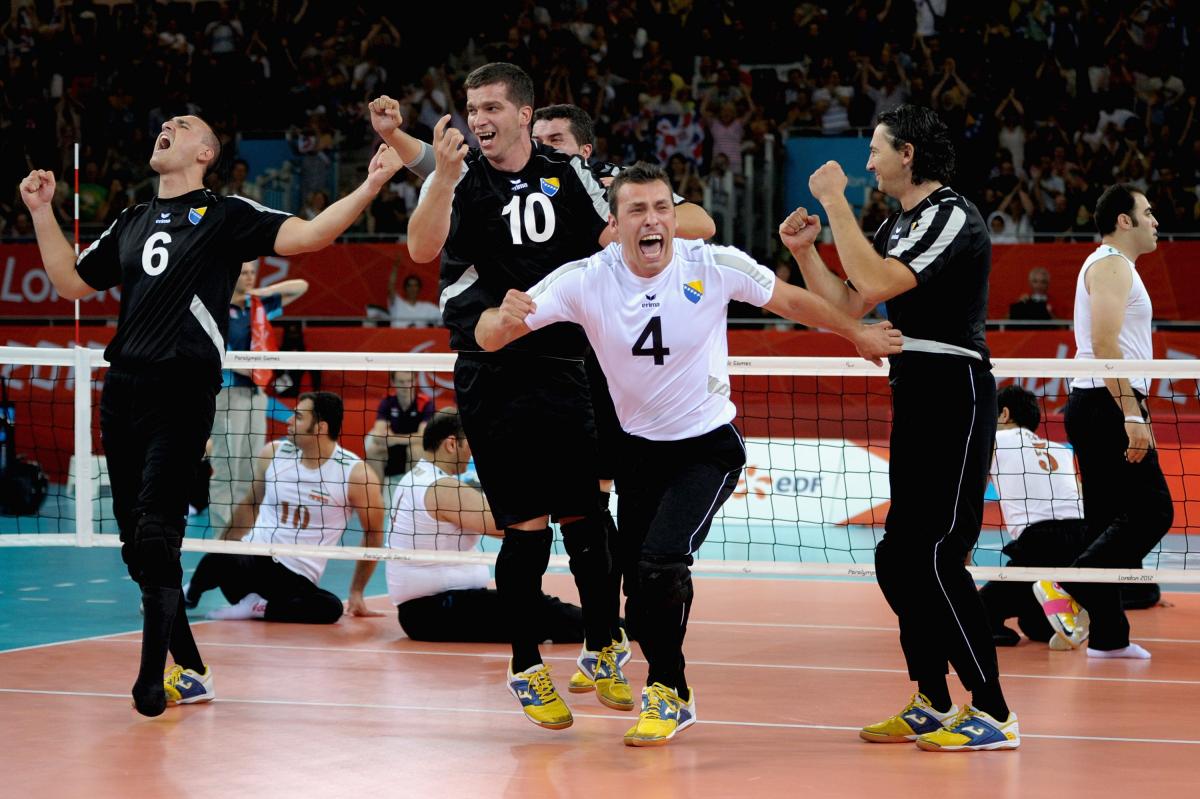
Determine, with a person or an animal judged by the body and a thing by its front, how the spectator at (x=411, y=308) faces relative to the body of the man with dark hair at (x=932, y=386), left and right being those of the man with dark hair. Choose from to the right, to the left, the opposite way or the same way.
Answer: to the left

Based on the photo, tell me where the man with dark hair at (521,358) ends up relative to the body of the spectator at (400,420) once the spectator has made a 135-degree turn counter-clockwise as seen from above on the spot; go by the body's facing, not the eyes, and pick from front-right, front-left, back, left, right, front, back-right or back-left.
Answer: back-right

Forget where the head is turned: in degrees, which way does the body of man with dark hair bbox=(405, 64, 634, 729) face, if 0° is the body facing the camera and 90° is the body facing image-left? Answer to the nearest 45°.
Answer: approximately 0°

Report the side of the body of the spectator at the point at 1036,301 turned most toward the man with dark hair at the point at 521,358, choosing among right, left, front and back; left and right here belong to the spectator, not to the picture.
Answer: front

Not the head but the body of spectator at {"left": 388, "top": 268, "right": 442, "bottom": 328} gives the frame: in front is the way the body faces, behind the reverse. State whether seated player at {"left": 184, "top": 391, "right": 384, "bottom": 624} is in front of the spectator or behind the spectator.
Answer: in front

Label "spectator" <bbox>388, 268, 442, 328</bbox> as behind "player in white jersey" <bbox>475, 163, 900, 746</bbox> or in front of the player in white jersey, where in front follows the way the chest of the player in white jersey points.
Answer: behind

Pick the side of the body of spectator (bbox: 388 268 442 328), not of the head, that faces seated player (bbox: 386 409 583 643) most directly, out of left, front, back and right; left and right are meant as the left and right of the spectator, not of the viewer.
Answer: front

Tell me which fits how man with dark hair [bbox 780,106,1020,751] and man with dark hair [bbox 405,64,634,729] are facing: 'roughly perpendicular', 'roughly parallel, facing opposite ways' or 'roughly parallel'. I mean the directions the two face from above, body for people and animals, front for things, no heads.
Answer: roughly perpendicular

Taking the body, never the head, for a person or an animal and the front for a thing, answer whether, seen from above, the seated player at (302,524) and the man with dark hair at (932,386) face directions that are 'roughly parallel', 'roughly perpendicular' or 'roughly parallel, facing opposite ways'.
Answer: roughly perpendicular

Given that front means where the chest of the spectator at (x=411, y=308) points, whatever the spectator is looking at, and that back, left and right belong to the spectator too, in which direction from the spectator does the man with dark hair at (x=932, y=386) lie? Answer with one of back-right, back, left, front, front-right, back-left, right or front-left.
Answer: front

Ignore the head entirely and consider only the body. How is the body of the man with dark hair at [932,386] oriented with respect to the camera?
to the viewer's left

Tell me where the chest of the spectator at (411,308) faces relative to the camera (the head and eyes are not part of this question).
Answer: toward the camera

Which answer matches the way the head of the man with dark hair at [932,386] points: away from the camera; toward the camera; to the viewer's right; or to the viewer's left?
to the viewer's left

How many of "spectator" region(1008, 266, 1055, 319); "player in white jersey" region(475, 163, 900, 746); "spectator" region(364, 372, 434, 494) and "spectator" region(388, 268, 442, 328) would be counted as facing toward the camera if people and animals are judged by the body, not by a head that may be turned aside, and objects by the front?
4
